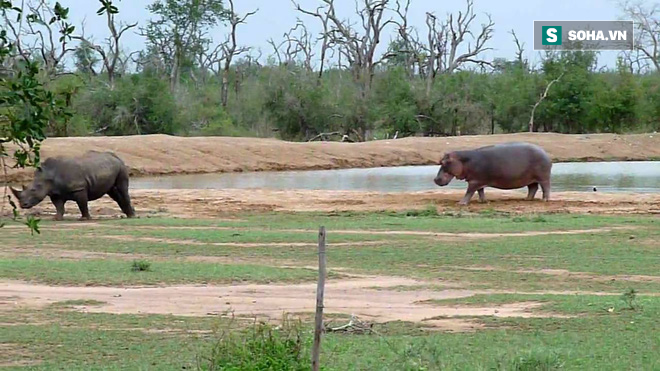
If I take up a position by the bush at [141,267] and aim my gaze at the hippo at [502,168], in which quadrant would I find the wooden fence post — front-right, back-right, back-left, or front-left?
back-right

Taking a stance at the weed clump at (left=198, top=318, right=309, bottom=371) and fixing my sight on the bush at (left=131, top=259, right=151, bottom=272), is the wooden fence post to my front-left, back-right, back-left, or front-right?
back-right

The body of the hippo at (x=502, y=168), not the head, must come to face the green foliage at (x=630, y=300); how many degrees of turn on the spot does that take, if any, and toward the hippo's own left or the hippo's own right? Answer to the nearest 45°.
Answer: approximately 90° to the hippo's own left

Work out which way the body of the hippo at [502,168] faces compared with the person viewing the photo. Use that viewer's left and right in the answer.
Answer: facing to the left of the viewer

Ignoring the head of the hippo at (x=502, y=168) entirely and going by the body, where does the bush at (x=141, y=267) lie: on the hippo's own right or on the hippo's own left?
on the hippo's own left

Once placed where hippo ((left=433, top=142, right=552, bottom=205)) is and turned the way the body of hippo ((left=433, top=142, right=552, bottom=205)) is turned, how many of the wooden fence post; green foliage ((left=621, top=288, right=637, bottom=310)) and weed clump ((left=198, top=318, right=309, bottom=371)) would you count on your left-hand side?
3

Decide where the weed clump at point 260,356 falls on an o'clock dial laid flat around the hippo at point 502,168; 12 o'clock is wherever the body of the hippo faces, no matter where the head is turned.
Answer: The weed clump is roughly at 9 o'clock from the hippo.

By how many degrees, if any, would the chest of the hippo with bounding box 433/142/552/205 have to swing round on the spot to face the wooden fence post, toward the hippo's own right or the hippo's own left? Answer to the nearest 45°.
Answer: approximately 90° to the hippo's own left

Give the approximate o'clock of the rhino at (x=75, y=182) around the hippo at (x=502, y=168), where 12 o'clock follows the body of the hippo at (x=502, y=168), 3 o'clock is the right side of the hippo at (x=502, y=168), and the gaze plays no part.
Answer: the rhino at (x=75, y=182) is roughly at 11 o'clock from the hippo at (x=502, y=168).
